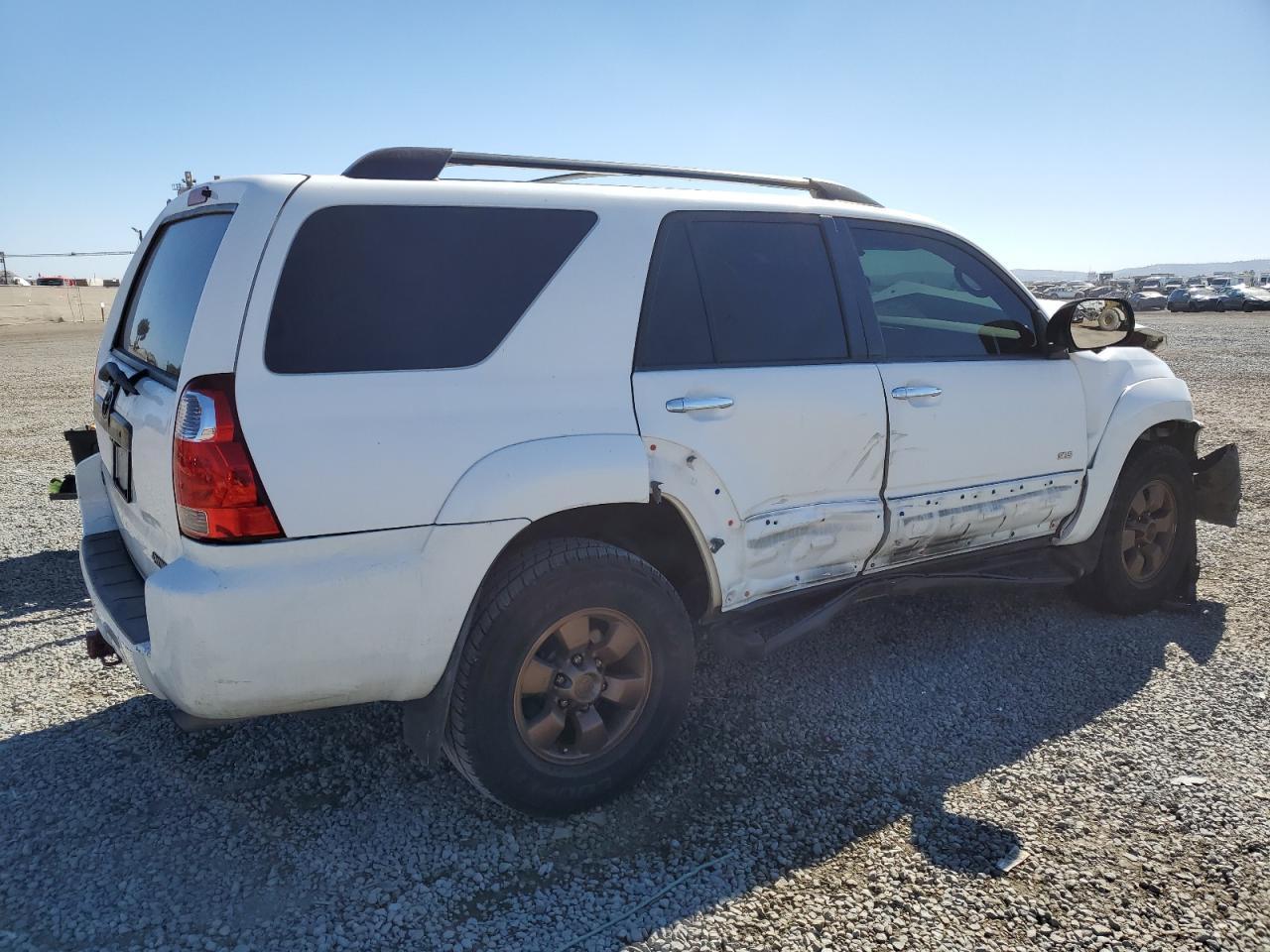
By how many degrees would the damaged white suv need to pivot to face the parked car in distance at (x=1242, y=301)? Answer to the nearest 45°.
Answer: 0° — it already faces it

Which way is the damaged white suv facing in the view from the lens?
facing away from the viewer and to the right of the viewer

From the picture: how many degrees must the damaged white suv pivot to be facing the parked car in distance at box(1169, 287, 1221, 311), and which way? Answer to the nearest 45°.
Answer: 0° — it already faces it
